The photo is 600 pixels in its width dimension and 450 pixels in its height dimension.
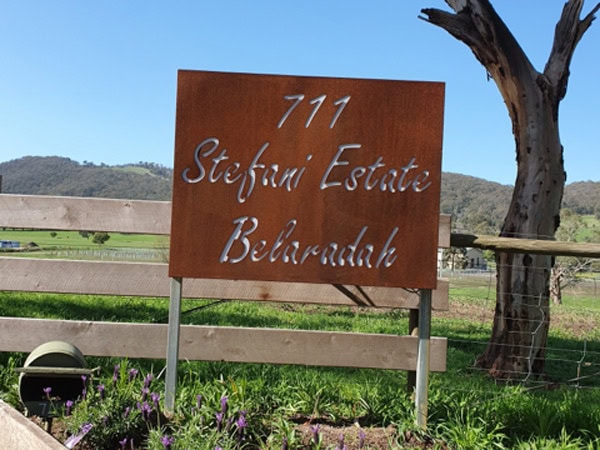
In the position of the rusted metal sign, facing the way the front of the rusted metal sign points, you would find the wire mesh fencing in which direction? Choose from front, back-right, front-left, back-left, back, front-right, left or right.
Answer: back-left

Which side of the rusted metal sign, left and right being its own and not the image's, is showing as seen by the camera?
front

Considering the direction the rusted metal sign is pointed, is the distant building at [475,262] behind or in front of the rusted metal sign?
behind

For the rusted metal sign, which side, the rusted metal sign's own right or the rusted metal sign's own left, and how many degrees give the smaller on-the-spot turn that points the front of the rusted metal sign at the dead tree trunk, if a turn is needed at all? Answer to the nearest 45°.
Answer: approximately 135° to the rusted metal sign's own left
